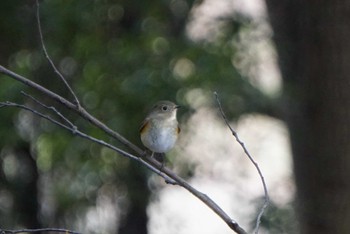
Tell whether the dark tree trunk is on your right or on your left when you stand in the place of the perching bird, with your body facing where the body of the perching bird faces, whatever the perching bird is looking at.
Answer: on your left

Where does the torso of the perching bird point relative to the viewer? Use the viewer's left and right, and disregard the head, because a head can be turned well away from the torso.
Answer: facing the viewer and to the right of the viewer
